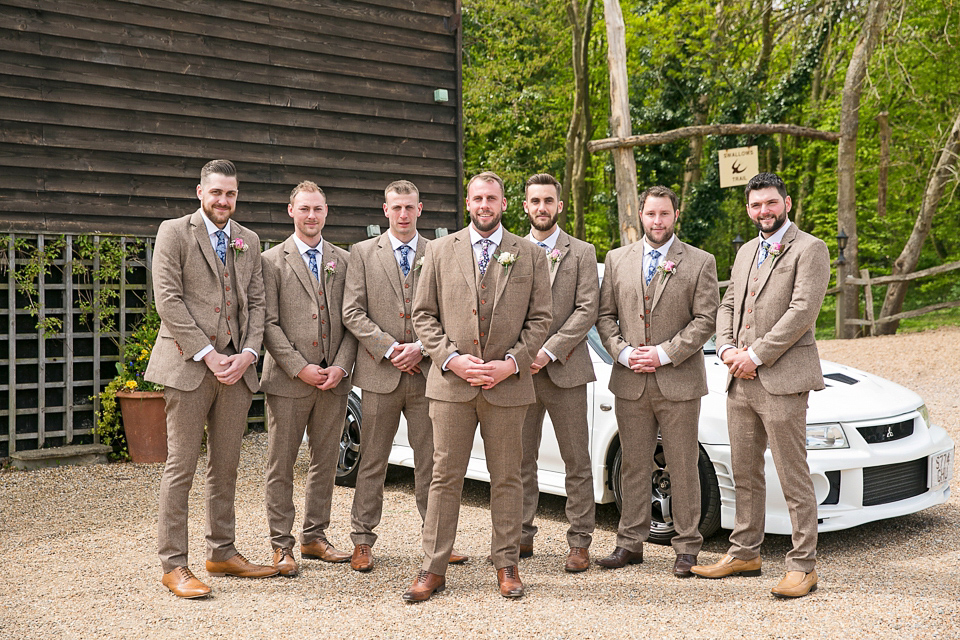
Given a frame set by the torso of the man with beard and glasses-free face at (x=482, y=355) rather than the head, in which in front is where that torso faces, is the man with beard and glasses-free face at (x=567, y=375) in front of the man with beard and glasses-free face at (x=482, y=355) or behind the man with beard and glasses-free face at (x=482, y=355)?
behind

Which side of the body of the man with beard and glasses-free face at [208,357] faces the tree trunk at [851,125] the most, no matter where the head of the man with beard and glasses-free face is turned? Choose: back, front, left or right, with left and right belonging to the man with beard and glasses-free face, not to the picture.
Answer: left

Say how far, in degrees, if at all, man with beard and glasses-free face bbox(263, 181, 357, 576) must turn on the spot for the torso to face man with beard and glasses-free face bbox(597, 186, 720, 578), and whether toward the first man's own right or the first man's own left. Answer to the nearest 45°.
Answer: approximately 45° to the first man's own left

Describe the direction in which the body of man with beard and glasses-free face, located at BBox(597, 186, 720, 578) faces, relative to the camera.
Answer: toward the camera

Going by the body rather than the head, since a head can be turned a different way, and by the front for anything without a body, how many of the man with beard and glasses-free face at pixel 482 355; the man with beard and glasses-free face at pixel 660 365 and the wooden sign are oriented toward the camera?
3

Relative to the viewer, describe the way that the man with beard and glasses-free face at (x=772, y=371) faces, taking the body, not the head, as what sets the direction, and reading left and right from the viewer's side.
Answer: facing the viewer and to the left of the viewer

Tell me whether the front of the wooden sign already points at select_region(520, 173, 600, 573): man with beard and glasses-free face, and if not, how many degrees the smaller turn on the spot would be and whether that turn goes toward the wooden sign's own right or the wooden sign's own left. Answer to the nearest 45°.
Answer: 0° — it already faces them

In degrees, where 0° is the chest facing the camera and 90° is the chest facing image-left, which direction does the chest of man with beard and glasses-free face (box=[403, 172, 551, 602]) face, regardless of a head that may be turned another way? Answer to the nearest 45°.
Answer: approximately 0°

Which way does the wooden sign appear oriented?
toward the camera

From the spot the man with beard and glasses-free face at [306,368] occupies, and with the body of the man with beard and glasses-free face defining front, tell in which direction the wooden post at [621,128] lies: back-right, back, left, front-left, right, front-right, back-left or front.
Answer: left

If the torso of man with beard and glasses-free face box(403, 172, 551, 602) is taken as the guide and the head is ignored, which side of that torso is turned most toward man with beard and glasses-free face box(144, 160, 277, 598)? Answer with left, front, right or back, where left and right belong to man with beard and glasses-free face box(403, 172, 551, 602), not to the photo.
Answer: right

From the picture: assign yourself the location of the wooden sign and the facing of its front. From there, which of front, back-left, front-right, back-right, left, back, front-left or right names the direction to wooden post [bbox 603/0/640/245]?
front-right
